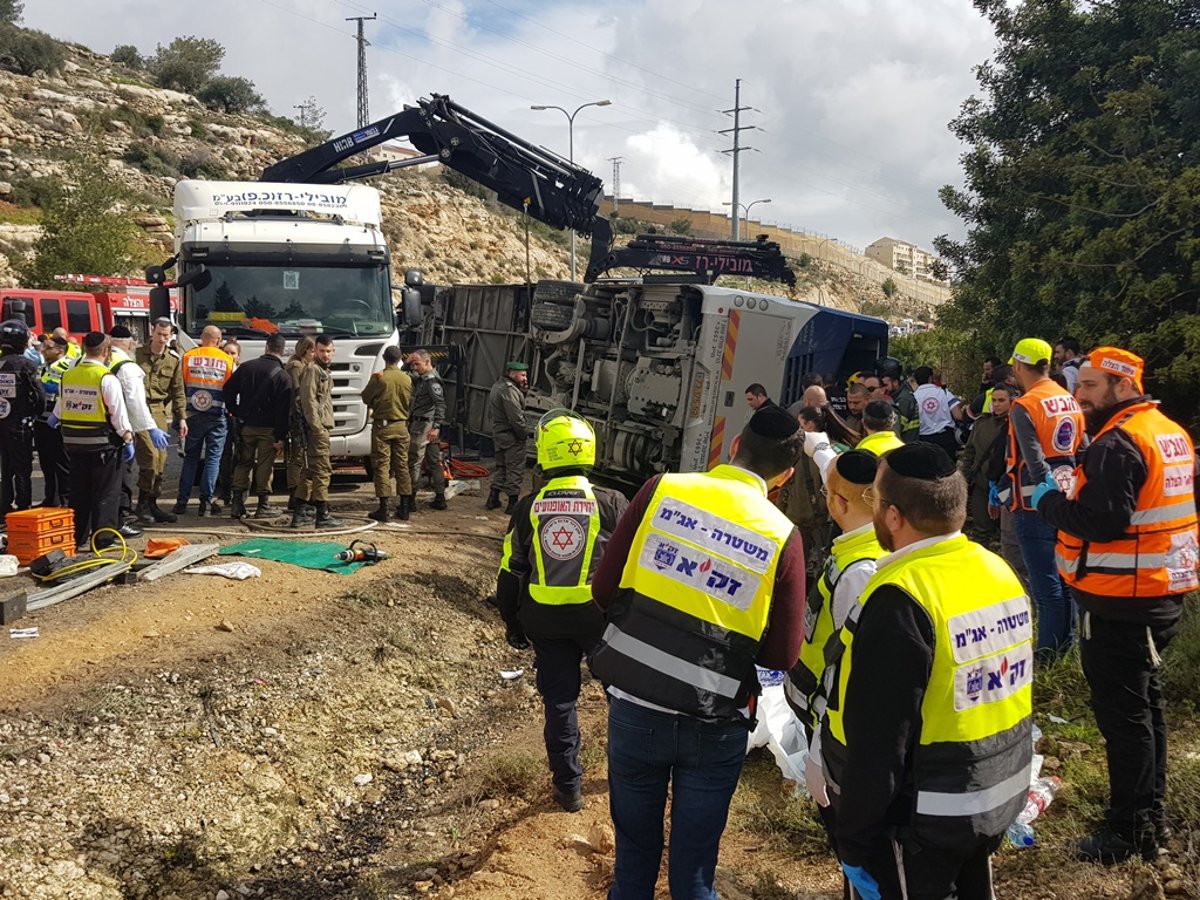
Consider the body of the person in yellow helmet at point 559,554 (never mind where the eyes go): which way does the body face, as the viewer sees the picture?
away from the camera

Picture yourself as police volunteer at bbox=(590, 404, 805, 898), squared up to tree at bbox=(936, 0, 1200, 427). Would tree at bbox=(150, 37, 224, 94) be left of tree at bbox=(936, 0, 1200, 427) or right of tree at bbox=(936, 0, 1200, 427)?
left

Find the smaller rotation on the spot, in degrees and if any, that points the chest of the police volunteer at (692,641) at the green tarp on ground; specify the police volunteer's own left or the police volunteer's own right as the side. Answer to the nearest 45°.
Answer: approximately 45° to the police volunteer's own left

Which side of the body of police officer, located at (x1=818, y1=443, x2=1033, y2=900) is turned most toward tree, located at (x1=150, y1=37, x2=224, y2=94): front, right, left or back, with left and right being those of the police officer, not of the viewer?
front

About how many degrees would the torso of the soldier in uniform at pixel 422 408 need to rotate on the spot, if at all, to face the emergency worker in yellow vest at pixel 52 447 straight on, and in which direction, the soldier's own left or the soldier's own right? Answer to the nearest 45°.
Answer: approximately 45° to the soldier's own right

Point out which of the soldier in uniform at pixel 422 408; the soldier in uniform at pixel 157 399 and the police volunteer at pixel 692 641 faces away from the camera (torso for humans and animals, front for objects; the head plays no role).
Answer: the police volunteer

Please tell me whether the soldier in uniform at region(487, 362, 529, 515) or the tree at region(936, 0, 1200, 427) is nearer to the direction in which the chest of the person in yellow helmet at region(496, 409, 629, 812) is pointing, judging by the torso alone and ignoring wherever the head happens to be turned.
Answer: the soldier in uniform
